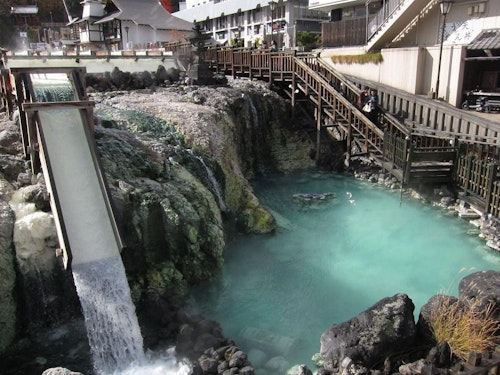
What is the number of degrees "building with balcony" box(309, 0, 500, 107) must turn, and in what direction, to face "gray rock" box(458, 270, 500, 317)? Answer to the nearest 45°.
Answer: approximately 45° to its left

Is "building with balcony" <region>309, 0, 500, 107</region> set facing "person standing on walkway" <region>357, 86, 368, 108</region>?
yes

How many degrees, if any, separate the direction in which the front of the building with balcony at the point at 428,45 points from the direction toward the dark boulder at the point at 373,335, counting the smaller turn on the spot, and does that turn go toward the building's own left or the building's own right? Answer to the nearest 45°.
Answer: approximately 45° to the building's own left

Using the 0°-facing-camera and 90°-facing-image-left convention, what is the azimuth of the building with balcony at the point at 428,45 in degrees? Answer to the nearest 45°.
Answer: approximately 45°
